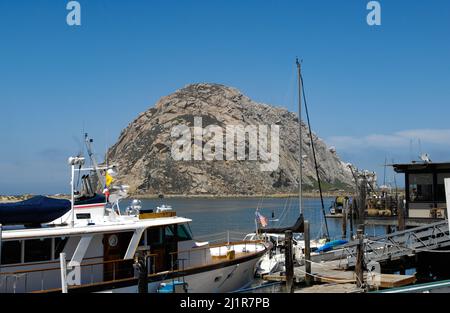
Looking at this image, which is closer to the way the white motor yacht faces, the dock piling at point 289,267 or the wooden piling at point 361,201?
the dock piling

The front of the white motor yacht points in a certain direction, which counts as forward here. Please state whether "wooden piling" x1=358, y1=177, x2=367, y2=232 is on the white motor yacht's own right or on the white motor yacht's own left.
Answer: on the white motor yacht's own left

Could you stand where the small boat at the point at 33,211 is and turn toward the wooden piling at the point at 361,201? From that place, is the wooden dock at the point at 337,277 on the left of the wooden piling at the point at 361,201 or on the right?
right

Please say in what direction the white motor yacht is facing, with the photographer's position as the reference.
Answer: facing to the right of the viewer
